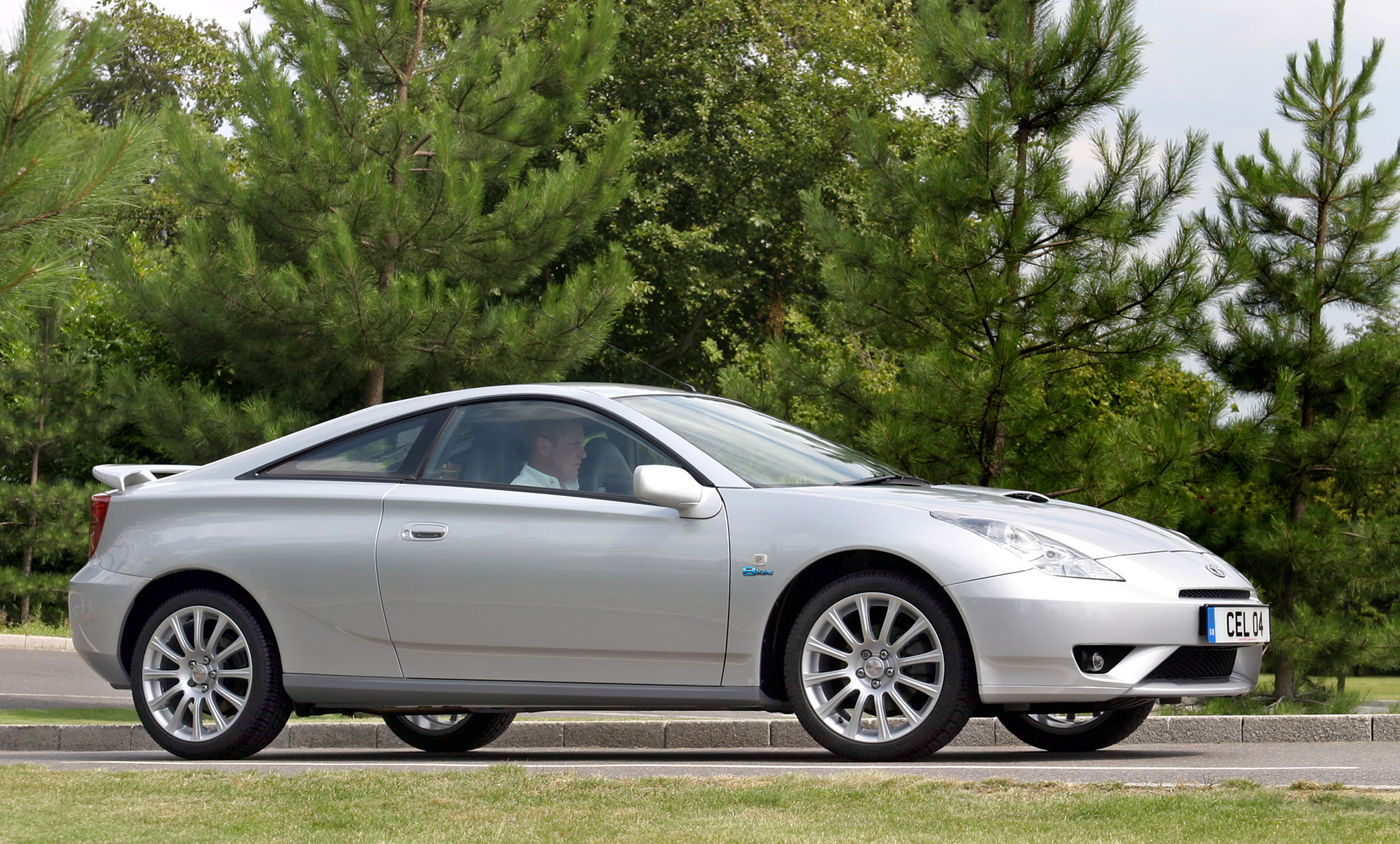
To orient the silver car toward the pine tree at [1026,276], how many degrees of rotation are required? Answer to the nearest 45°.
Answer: approximately 90° to its left

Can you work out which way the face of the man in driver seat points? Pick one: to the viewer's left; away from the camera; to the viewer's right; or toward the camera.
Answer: to the viewer's right

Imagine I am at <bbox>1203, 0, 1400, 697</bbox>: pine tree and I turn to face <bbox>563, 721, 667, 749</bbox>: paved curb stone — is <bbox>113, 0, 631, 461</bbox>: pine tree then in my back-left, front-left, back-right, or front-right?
front-right

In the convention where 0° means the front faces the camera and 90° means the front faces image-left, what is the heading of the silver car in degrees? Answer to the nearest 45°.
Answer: approximately 315°

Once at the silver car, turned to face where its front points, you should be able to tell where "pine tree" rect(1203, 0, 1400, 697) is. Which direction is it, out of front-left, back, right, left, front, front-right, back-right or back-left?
left

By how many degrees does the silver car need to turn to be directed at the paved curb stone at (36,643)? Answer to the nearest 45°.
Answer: approximately 180°

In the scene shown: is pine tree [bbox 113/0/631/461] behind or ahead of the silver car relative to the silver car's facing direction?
behind

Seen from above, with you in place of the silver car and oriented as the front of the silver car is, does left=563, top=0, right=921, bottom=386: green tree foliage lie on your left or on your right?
on your left

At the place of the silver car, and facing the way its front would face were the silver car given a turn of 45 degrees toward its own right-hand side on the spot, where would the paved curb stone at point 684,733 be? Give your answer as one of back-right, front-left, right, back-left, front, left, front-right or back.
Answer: back

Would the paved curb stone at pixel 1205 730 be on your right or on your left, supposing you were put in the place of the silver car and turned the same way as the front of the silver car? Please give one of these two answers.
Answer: on your left
